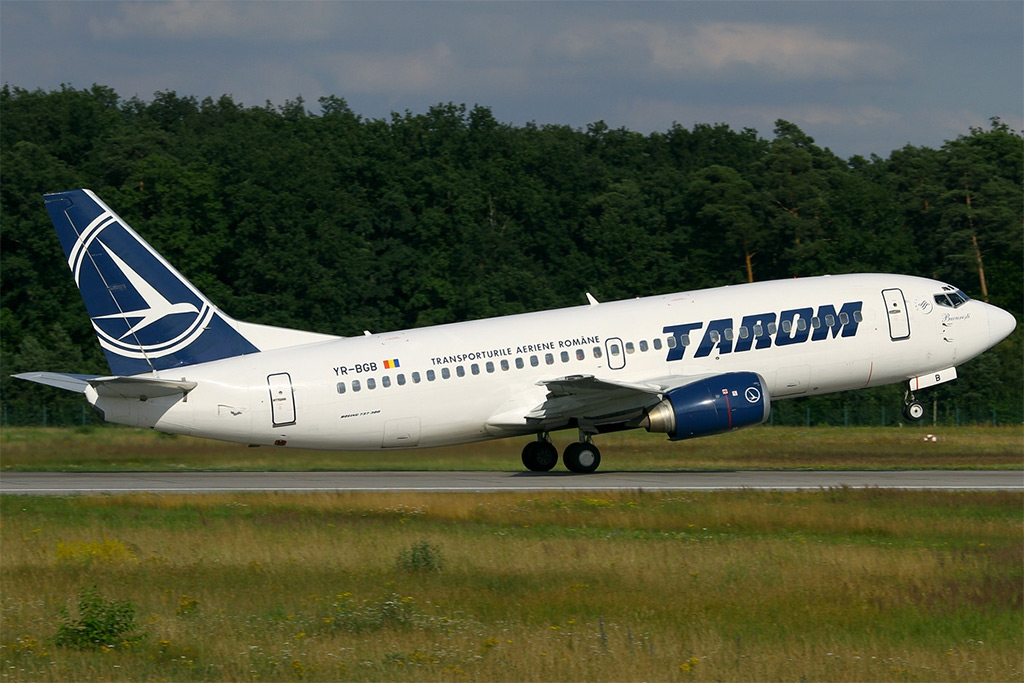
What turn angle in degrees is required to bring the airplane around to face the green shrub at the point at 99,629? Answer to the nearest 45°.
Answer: approximately 90° to its right

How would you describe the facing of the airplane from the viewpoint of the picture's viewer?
facing to the right of the viewer
